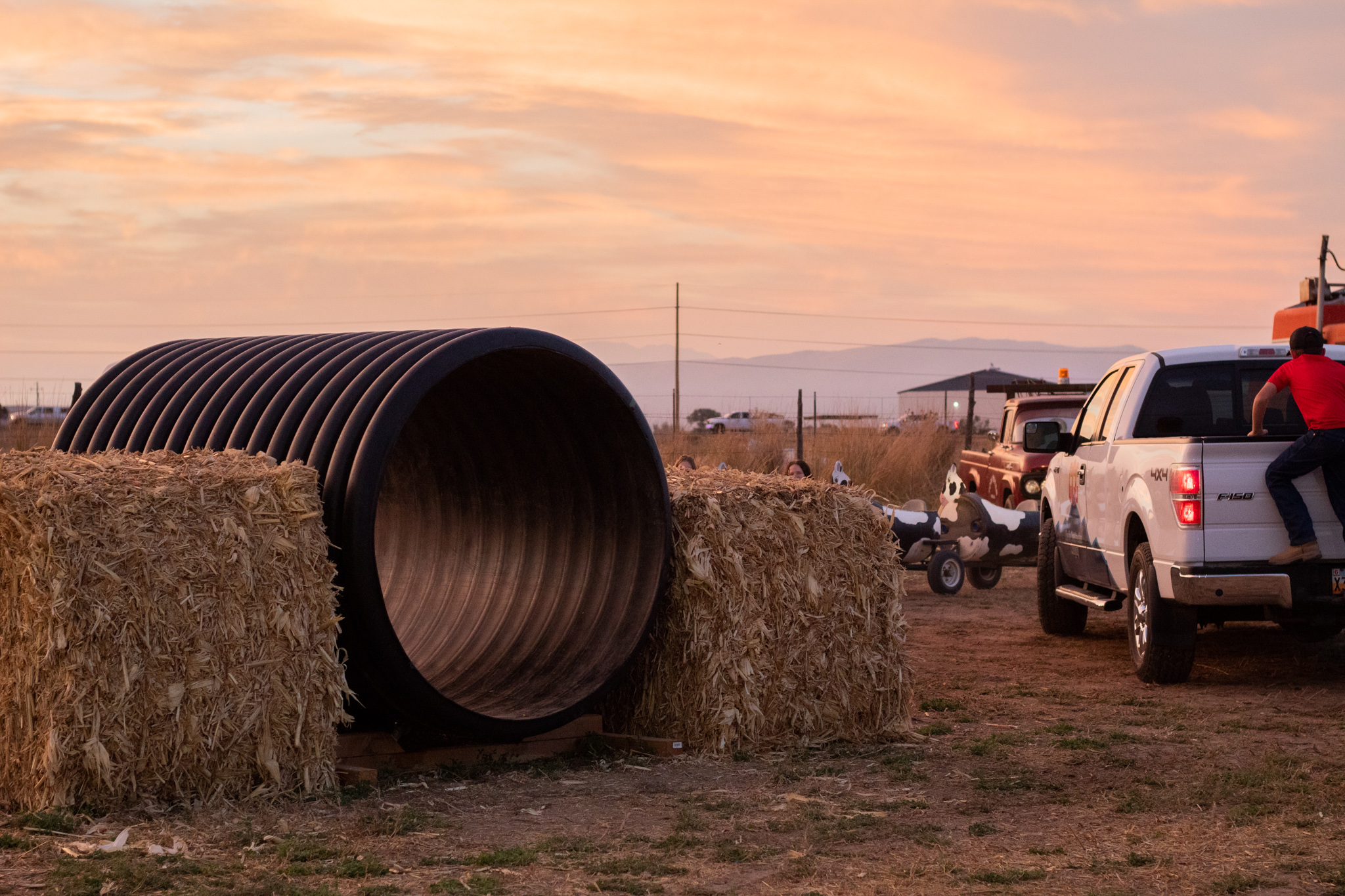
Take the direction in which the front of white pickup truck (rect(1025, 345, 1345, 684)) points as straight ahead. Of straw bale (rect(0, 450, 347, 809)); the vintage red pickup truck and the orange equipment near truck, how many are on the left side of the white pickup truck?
1

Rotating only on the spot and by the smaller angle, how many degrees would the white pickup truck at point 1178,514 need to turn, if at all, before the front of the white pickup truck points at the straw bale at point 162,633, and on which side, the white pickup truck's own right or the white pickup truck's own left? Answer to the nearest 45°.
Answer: approximately 90° to the white pickup truck's own left

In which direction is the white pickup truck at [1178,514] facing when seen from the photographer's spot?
facing away from the viewer and to the left of the viewer

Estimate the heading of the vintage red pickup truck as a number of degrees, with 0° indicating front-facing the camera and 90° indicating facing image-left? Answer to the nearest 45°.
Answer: approximately 315°

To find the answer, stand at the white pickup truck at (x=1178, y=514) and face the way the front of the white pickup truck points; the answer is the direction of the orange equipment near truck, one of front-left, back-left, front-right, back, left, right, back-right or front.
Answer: front-right

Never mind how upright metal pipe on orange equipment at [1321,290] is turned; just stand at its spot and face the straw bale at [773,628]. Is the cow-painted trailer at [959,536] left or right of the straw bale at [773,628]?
right

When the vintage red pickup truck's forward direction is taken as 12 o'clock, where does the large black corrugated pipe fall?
The large black corrugated pipe is roughly at 2 o'clock from the vintage red pickup truck.

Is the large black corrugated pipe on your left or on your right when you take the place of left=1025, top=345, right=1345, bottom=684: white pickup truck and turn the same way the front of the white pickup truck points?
on your left

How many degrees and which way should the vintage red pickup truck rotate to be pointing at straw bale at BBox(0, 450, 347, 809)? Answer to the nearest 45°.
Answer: approximately 45° to its right

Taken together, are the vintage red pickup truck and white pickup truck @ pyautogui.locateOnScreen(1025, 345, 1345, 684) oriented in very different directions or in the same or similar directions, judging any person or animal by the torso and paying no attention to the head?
very different directions

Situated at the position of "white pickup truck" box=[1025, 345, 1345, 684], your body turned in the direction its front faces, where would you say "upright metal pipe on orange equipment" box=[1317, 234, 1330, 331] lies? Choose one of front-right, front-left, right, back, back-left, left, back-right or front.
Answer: front-right

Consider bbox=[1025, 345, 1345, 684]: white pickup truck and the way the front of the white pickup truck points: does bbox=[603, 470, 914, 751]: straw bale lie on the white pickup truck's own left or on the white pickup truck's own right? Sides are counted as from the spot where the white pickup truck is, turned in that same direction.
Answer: on the white pickup truck's own left

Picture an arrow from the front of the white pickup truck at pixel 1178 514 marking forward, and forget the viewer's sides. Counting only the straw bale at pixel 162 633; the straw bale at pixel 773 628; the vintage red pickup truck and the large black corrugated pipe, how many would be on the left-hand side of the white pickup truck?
3

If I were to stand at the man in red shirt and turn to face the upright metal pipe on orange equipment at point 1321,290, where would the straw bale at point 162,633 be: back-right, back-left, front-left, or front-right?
back-left
